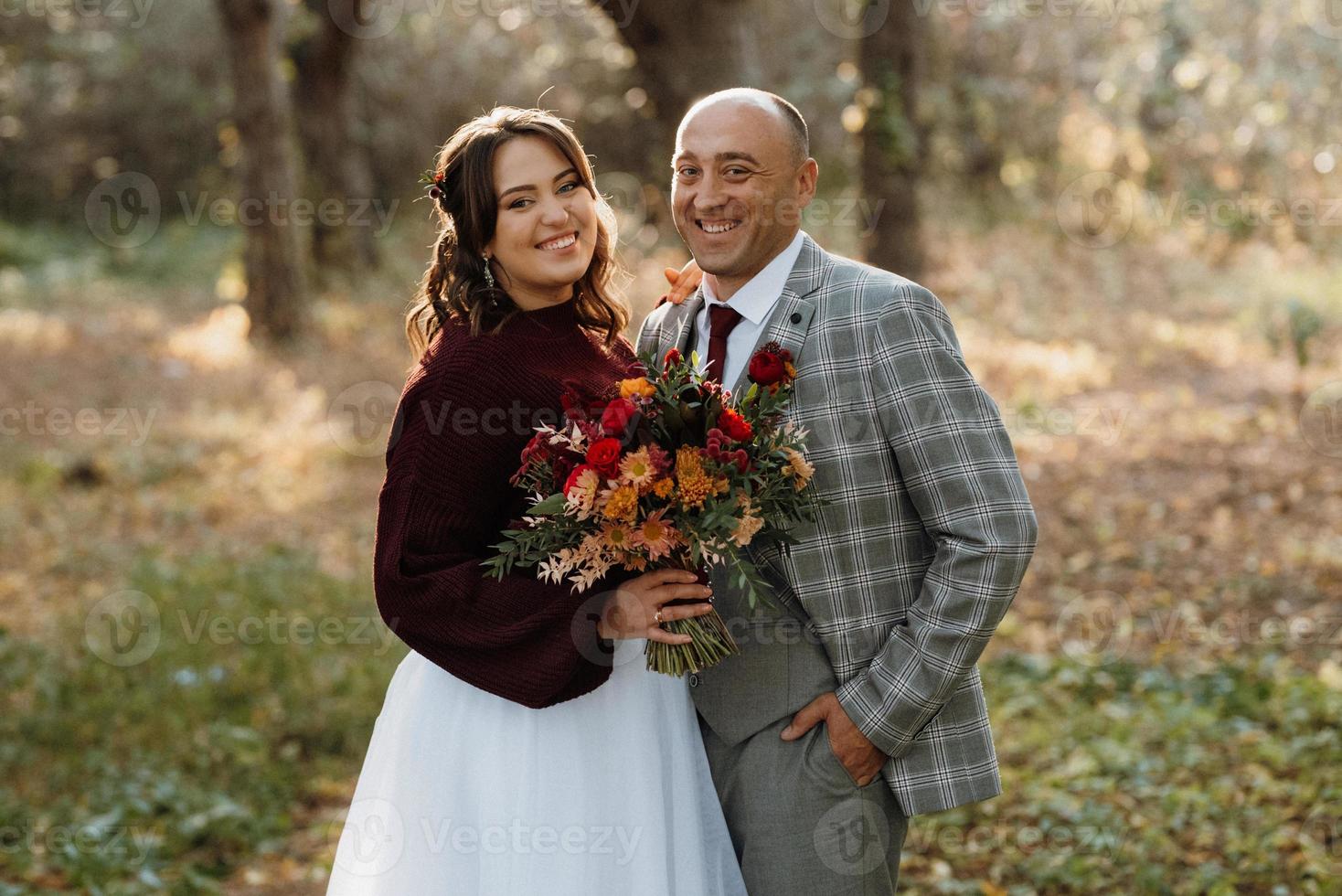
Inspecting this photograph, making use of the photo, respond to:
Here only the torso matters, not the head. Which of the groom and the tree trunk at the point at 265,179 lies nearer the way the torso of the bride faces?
the groom

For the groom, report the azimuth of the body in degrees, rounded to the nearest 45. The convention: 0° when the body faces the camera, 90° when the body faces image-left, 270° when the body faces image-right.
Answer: approximately 45°

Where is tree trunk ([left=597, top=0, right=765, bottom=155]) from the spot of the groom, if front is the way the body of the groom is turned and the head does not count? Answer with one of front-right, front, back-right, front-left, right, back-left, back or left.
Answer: back-right

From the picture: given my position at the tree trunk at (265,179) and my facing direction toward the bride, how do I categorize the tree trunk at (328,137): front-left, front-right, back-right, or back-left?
back-left

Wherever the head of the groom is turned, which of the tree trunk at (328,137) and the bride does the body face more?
the bride

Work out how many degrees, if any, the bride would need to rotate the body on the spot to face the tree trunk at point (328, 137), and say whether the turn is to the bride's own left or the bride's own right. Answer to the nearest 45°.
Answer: approximately 135° to the bride's own left

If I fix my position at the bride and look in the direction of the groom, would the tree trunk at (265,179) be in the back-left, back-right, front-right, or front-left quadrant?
back-left

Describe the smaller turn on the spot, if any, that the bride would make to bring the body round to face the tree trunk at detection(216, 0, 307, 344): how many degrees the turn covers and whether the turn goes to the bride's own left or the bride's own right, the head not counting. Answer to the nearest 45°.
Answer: approximately 135° to the bride's own left

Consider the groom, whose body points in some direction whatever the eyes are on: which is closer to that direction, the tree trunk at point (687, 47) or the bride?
the bride

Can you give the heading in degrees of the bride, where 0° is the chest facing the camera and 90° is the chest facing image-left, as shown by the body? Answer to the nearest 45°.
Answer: approximately 315°

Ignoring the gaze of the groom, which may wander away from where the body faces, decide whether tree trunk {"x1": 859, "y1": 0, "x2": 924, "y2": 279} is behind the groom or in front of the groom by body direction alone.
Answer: behind

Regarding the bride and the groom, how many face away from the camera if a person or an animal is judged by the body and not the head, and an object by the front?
0
